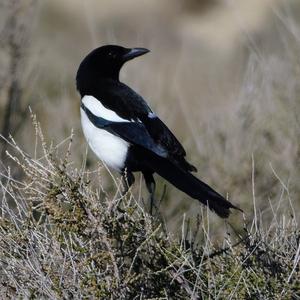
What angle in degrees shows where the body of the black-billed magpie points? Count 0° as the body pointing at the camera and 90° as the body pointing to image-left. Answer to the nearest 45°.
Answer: approximately 90°
